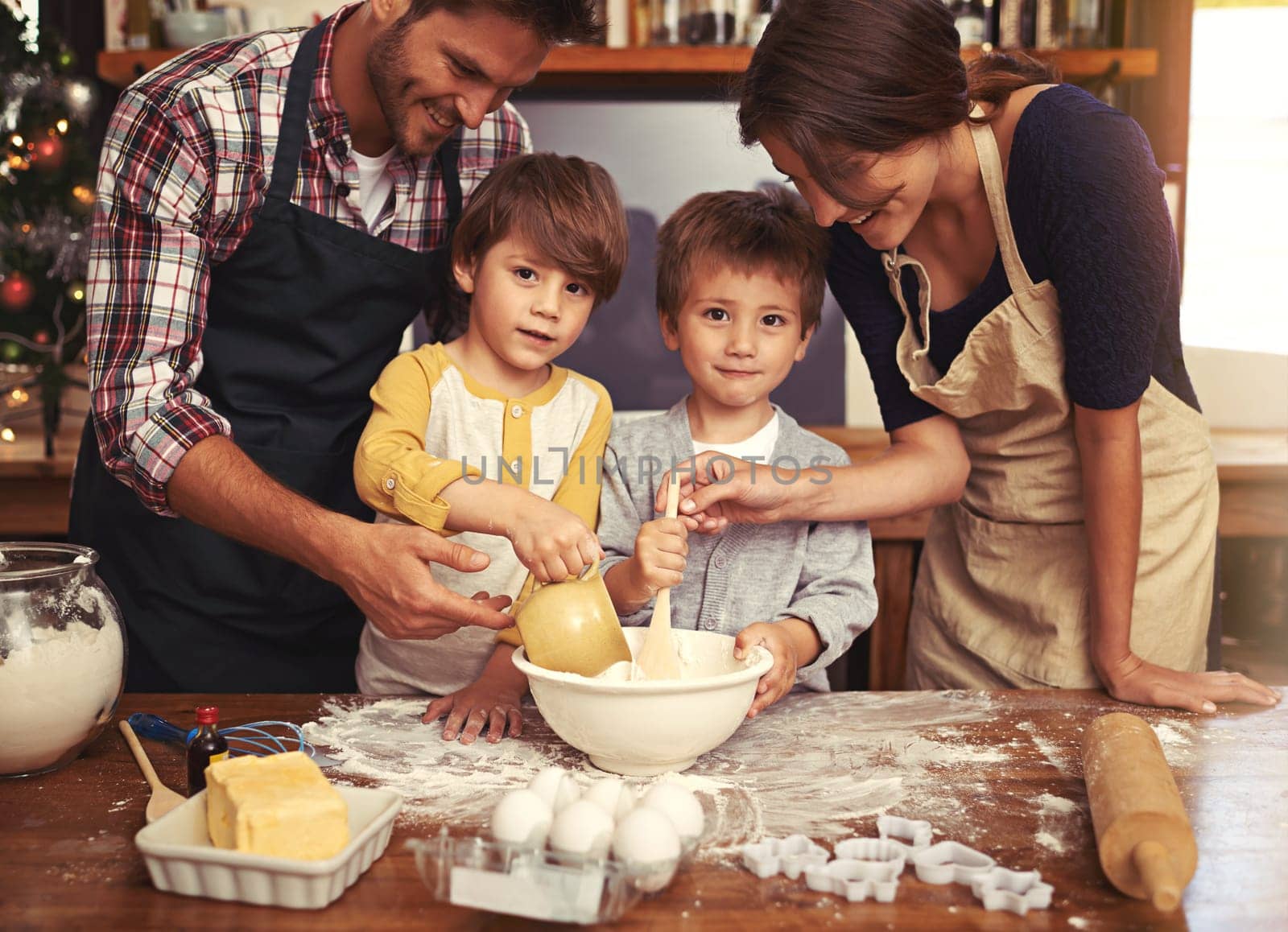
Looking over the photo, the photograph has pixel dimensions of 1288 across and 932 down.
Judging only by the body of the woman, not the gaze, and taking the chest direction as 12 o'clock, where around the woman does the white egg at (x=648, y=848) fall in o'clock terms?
The white egg is roughly at 11 o'clock from the woman.

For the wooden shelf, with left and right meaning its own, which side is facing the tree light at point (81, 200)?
right

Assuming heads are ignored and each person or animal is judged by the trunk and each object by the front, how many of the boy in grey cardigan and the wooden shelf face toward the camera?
2

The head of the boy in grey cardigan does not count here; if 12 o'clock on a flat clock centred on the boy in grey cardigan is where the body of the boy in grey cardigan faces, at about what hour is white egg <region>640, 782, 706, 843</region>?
The white egg is roughly at 12 o'clock from the boy in grey cardigan.

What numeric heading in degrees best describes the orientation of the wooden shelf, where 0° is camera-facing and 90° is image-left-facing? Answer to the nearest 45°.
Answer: approximately 0°

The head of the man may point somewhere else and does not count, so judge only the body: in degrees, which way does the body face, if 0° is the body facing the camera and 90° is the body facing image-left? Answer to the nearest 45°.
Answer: approximately 315°

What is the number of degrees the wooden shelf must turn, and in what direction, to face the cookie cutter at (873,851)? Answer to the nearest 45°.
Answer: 0° — it already faces it
